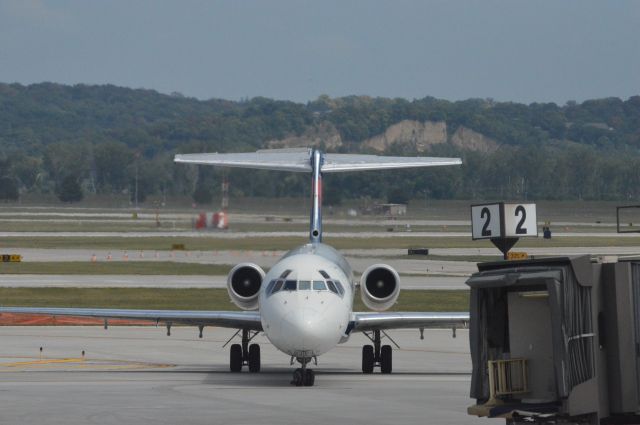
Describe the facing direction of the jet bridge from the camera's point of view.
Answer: facing the viewer and to the left of the viewer

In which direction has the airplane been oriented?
toward the camera

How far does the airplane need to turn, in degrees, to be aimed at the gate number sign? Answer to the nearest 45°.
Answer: approximately 45° to its left

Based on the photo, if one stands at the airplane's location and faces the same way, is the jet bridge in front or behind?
in front

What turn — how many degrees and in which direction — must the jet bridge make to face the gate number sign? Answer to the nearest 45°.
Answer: approximately 135° to its right

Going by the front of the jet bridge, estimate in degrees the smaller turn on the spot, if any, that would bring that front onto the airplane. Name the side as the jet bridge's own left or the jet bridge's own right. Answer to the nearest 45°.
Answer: approximately 90° to the jet bridge's own right

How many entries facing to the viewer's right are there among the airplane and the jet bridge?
0
